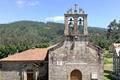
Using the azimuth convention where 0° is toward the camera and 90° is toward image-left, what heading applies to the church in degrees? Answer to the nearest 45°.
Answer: approximately 0°
